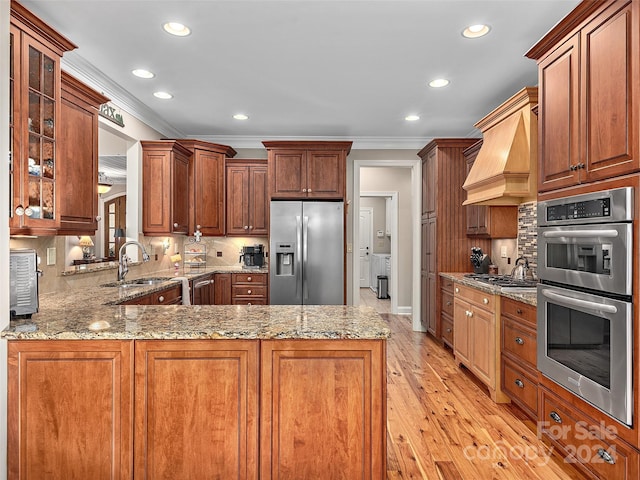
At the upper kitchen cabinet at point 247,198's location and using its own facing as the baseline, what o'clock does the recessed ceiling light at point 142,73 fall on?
The recessed ceiling light is roughly at 1 o'clock from the upper kitchen cabinet.

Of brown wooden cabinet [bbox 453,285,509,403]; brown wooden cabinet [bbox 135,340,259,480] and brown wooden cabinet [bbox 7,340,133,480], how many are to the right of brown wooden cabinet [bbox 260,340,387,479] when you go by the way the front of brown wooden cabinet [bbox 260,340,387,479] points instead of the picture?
2

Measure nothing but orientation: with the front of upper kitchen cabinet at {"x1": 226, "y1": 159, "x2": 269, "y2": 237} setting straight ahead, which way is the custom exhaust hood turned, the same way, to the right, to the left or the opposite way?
to the right

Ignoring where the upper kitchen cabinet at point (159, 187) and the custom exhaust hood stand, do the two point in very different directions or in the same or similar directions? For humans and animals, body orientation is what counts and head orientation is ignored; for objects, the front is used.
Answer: very different directions
